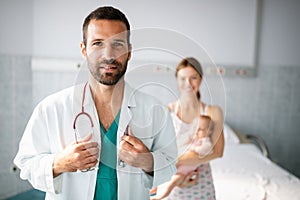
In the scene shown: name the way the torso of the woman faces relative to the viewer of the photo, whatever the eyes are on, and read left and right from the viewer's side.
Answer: facing the viewer and to the left of the viewer

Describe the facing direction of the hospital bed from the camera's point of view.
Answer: facing the viewer and to the right of the viewer

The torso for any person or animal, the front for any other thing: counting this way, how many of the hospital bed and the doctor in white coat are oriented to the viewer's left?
0

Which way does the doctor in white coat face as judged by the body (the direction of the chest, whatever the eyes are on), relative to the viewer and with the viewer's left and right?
facing the viewer

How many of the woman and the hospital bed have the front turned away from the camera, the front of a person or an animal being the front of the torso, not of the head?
0
